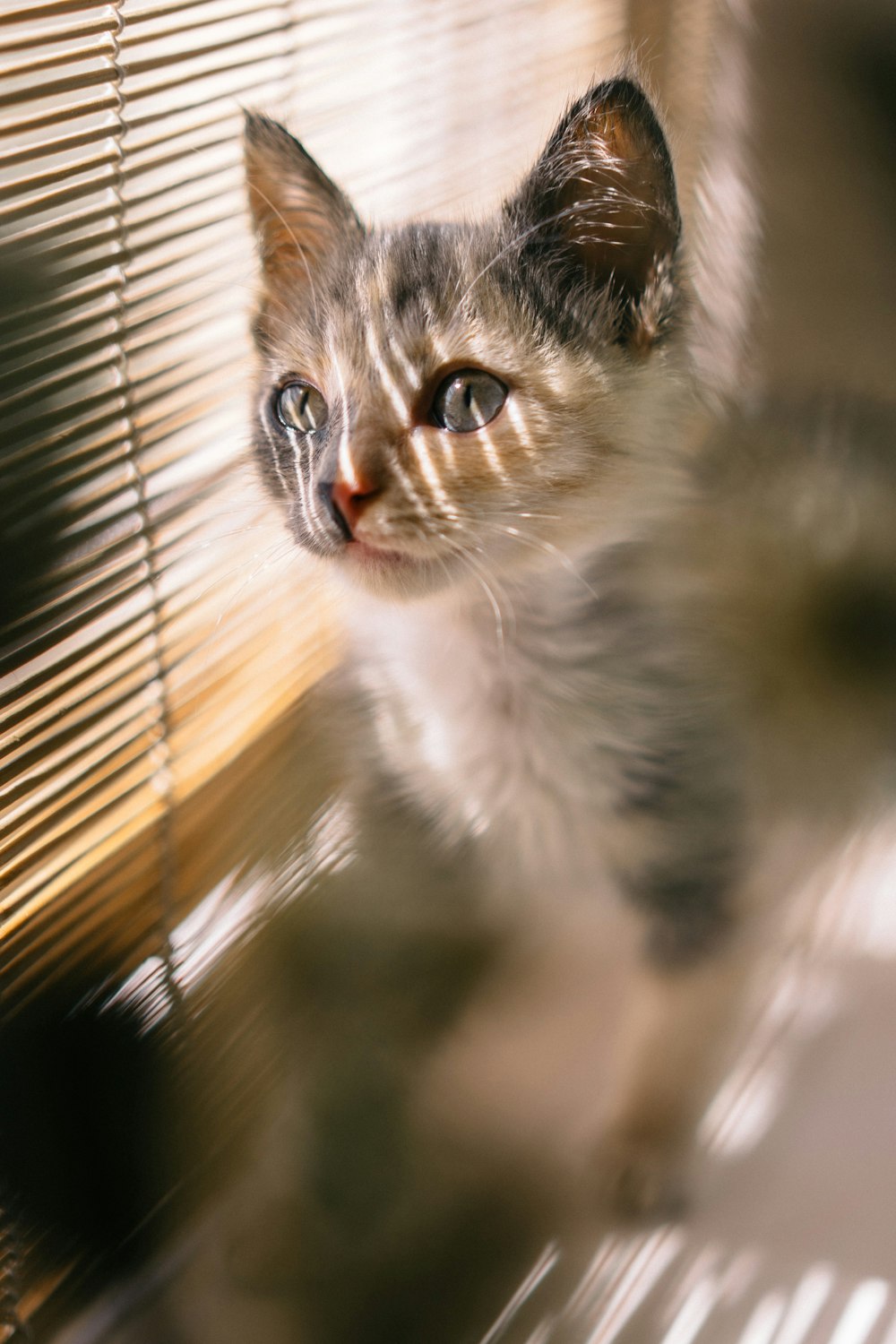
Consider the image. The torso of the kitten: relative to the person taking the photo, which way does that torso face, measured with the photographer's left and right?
facing the viewer and to the left of the viewer
